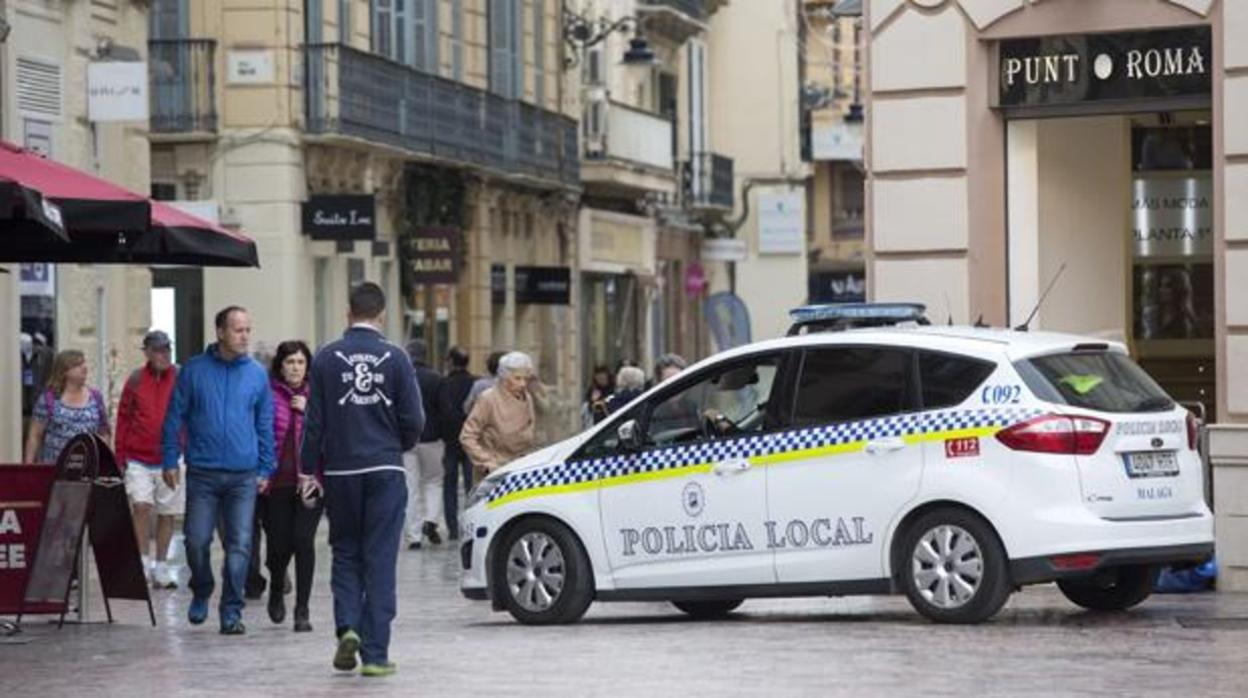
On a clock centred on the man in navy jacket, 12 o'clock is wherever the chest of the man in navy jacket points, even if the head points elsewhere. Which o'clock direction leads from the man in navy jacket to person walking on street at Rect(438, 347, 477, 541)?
The person walking on street is roughly at 12 o'clock from the man in navy jacket.

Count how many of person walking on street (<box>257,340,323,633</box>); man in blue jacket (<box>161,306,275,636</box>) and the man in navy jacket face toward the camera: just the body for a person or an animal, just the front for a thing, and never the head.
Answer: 2

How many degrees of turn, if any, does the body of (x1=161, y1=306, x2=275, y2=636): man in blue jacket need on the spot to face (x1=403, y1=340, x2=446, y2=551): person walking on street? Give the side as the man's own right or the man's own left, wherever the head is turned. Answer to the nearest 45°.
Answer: approximately 180°

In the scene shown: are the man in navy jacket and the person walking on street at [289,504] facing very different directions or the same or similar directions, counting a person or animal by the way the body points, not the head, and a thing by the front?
very different directions

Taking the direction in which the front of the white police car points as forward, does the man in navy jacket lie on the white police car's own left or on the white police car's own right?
on the white police car's own left

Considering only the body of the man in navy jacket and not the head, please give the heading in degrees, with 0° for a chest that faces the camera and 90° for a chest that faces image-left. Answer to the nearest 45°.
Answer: approximately 180°

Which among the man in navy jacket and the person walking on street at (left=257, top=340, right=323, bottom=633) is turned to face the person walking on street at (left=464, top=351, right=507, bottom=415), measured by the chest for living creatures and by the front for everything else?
the man in navy jacket

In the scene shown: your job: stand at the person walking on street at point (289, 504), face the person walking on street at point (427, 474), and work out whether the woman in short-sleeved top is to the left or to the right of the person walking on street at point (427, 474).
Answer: left

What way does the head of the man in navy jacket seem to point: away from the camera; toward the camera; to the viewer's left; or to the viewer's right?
away from the camera

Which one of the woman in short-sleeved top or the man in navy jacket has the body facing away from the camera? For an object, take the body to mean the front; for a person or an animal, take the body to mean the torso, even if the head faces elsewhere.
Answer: the man in navy jacket

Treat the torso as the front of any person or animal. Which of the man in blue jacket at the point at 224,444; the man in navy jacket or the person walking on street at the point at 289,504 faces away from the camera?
the man in navy jacket

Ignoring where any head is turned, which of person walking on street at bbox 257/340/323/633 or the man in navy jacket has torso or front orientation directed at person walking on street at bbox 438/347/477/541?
the man in navy jacket

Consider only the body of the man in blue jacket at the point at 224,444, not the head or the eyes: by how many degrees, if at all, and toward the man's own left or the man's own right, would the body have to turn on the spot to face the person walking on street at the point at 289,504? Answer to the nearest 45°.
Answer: approximately 135° to the man's own left

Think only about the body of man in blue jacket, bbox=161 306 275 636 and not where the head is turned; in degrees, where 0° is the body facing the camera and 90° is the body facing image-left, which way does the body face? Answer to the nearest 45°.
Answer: approximately 0°
